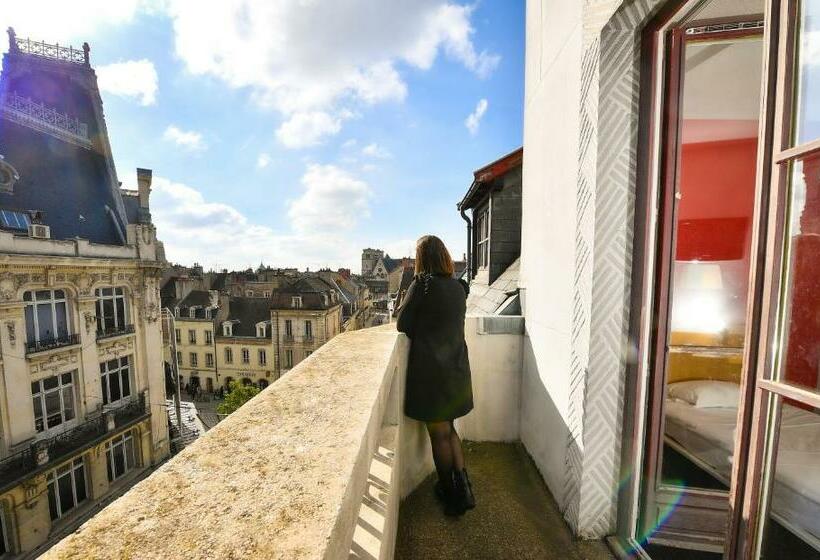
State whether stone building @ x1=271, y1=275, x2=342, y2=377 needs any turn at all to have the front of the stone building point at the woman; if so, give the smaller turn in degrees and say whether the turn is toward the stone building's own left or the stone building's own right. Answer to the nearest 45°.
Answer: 0° — it already faces them

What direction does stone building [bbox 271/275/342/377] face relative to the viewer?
toward the camera

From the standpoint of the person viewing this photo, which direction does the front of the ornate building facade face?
facing the viewer and to the right of the viewer

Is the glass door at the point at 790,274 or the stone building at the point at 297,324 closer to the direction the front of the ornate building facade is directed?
the glass door

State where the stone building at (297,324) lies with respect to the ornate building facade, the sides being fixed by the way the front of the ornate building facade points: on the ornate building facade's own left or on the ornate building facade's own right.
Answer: on the ornate building facade's own left

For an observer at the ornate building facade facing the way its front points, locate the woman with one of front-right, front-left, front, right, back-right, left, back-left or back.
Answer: front-right

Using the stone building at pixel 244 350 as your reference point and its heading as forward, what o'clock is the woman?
The woman is roughly at 12 o'clock from the stone building.

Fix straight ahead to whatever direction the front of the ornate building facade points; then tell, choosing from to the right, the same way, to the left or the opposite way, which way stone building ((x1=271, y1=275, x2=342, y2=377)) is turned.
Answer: to the right

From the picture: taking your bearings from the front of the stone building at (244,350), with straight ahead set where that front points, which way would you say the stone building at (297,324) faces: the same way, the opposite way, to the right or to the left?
the same way

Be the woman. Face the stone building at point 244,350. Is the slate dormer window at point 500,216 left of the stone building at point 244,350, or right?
right

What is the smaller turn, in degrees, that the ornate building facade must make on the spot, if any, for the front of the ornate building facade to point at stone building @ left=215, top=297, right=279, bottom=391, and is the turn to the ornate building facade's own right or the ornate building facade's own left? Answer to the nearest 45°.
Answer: approximately 90° to the ornate building facade's own left

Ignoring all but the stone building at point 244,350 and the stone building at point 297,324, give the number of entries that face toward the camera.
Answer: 2

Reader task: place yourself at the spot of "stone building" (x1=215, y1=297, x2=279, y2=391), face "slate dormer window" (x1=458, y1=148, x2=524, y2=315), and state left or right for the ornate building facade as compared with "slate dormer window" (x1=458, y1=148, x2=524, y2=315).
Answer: right

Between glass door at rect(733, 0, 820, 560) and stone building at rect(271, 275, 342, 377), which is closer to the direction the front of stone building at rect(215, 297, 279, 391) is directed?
the glass door

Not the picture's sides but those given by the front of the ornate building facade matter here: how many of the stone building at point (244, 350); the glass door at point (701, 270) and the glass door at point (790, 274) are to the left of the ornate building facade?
1

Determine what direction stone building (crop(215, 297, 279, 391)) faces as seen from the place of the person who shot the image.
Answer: facing the viewer

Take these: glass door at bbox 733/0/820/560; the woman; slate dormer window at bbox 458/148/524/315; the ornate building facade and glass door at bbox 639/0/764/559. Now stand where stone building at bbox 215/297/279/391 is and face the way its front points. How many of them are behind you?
0

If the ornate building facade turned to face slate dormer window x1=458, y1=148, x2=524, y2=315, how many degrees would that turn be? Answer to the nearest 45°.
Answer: approximately 45° to its right

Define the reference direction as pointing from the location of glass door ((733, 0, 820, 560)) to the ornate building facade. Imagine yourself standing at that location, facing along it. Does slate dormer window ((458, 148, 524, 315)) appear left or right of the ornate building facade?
right

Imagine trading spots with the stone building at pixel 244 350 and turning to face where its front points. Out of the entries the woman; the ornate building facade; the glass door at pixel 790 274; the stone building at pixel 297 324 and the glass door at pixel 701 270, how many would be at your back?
0
